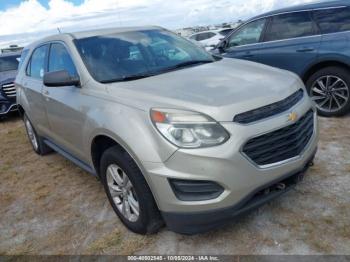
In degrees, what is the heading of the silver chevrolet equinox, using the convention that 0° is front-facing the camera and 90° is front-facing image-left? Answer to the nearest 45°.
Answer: approximately 315°

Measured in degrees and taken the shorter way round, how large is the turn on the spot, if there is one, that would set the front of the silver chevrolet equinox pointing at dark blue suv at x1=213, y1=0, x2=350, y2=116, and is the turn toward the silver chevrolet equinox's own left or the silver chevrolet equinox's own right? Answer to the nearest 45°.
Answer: approximately 90° to the silver chevrolet equinox's own left
